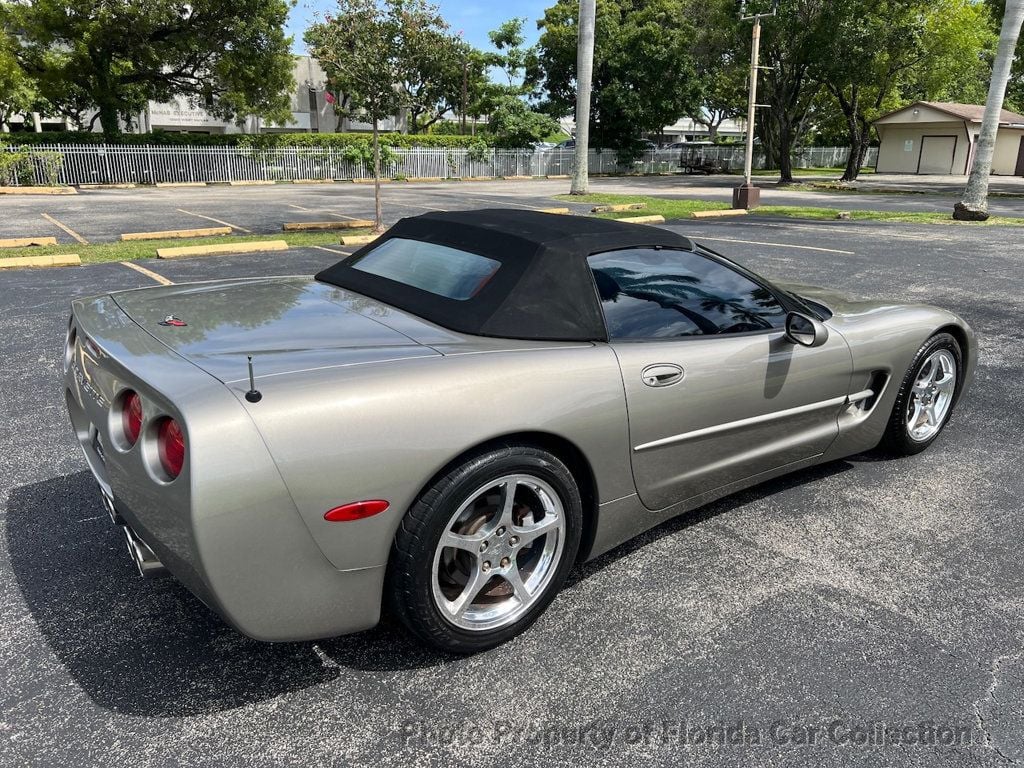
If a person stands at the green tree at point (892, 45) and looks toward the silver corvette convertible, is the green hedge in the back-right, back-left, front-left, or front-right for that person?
front-right

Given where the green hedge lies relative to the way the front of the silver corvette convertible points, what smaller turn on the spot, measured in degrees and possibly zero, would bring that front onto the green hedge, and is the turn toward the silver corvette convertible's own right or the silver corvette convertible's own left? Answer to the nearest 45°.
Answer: approximately 45° to the silver corvette convertible's own left

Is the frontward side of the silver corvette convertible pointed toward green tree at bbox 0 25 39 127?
no

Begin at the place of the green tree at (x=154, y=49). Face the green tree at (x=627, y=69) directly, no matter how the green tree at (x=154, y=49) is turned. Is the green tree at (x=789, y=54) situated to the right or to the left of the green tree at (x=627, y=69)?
right

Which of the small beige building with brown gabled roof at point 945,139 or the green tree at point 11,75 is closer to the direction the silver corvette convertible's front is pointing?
the small beige building with brown gabled roof

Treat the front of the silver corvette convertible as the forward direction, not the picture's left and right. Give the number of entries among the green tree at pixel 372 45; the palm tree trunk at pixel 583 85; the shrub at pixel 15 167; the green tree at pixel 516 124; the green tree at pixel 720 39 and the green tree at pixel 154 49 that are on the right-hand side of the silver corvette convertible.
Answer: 0

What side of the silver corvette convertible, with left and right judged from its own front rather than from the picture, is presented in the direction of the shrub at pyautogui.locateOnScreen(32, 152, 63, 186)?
left

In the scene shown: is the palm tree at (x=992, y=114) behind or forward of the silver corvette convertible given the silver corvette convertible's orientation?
forward

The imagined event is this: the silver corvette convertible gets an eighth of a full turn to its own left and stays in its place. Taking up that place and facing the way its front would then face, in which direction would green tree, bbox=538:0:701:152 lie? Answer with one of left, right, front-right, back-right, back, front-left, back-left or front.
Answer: front

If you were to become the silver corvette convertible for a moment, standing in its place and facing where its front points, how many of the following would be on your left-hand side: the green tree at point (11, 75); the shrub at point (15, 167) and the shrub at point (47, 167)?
3

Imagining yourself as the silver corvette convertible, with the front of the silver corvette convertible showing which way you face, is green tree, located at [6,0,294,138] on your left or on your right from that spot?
on your left

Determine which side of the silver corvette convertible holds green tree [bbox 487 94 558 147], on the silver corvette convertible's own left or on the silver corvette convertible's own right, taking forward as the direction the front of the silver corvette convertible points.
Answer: on the silver corvette convertible's own left

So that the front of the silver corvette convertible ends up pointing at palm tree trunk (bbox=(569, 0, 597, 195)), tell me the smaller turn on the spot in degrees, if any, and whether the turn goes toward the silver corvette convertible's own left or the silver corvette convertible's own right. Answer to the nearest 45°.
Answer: approximately 45° to the silver corvette convertible's own left

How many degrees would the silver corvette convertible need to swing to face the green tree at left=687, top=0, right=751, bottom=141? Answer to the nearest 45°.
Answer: approximately 45° to its left

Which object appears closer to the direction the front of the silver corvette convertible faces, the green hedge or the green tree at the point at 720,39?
the green tree

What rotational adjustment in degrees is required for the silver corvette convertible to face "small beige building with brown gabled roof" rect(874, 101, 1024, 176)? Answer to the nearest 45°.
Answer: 0° — it already faces it

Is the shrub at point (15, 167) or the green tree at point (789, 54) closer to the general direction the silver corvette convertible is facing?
the green tree

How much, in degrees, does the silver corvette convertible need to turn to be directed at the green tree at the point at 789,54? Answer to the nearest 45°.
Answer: approximately 45° to its left

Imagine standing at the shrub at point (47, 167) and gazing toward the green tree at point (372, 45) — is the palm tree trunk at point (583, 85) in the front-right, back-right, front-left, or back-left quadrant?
front-left

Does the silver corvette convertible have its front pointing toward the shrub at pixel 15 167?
no

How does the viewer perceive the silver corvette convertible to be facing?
facing away from the viewer and to the right of the viewer

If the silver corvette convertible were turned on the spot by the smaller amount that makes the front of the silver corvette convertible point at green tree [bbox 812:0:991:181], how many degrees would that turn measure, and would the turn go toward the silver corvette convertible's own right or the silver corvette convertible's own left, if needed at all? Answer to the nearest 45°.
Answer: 0° — it already faces it
